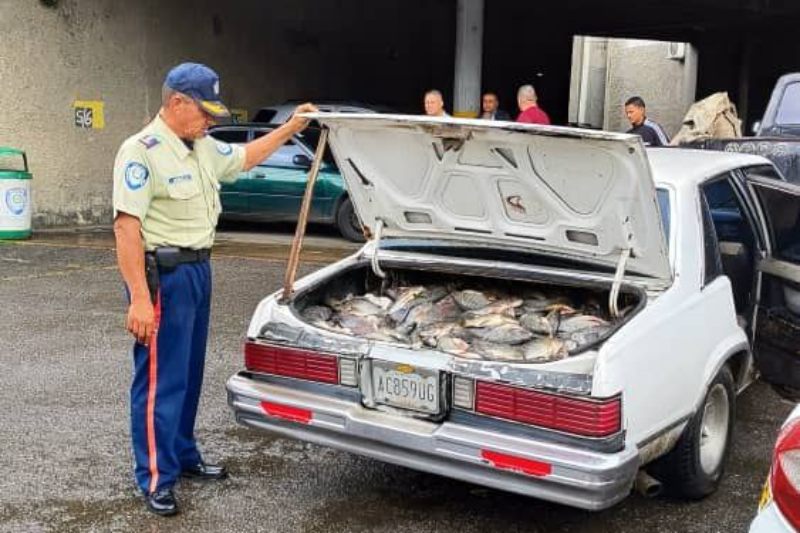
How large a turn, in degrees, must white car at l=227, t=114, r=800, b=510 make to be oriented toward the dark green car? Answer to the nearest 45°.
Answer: approximately 45° to its left

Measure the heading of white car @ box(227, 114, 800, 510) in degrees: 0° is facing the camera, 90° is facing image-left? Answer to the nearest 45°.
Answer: approximately 225°

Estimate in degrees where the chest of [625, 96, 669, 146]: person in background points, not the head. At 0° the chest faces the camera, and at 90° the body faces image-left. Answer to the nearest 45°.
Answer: approximately 45°

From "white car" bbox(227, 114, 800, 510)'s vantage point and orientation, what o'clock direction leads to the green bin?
The green bin is roughly at 9 o'clock from the white car.

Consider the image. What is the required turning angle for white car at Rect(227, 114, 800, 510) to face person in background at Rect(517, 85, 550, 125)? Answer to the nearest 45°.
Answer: approximately 45° to its left

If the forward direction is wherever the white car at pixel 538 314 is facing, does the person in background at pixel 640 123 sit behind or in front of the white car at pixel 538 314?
in front

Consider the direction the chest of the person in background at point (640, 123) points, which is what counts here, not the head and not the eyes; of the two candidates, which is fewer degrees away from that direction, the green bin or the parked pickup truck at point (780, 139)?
the green bin

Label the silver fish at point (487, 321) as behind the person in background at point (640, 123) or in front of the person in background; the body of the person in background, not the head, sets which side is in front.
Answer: in front

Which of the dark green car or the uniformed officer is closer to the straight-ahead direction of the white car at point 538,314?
the dark green car

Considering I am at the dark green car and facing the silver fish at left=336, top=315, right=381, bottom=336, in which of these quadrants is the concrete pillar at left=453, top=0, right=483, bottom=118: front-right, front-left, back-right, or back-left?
back-left

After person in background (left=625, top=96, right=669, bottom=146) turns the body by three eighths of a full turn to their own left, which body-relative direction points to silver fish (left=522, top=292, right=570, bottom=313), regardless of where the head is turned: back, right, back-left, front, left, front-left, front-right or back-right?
right

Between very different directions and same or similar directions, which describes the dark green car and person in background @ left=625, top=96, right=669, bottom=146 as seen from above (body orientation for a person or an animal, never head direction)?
very different directions
